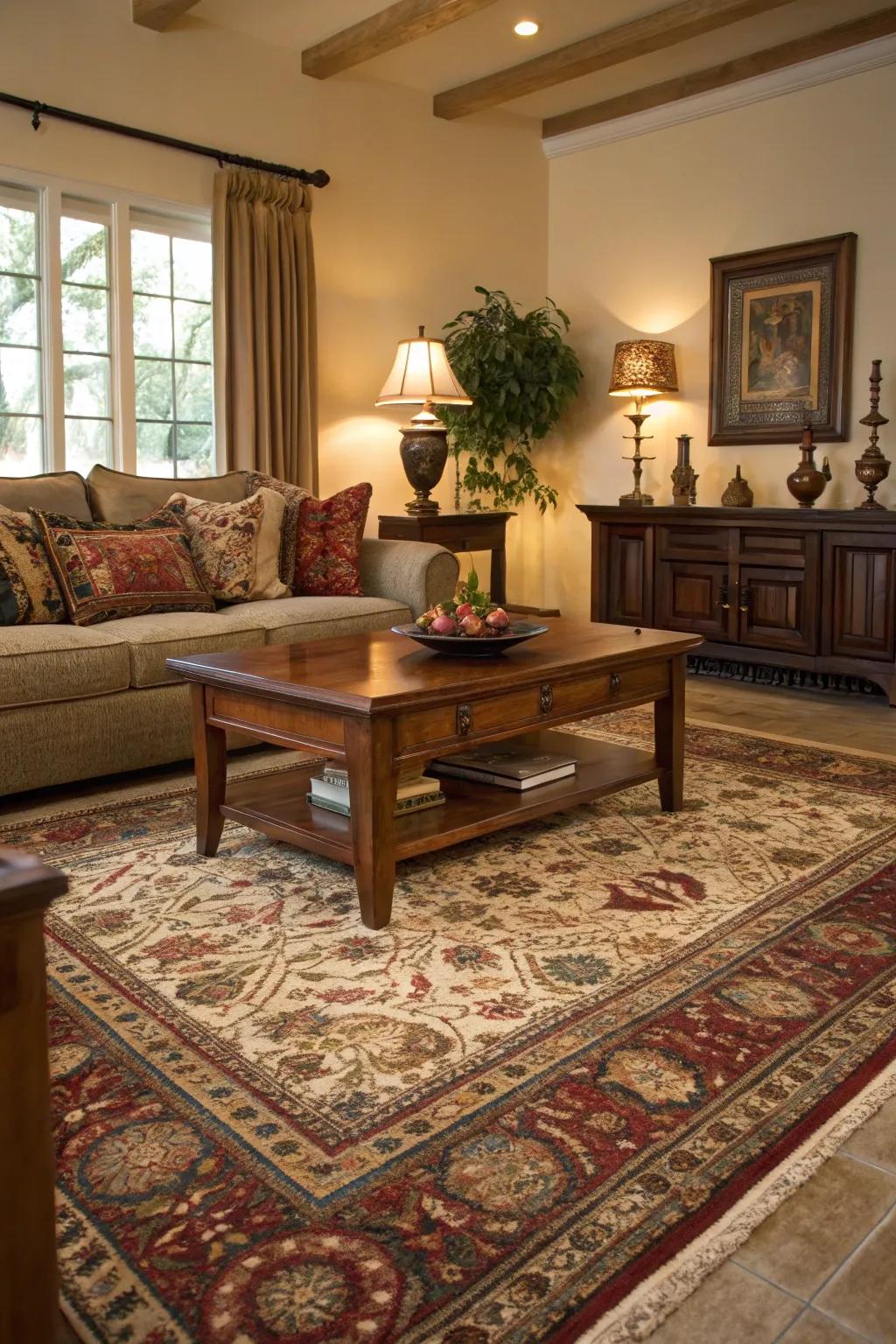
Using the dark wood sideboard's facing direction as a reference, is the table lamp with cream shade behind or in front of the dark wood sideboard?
in front

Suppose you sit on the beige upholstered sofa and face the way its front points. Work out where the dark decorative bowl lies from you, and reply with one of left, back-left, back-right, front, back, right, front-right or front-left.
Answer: front

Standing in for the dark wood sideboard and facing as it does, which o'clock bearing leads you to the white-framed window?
The white-framed window is roughly at 1 o'clock from the dark wood sideboard.

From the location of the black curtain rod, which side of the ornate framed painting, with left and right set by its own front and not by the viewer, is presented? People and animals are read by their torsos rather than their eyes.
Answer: front

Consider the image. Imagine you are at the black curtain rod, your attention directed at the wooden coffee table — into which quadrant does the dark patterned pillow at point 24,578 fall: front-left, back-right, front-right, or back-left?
front-right

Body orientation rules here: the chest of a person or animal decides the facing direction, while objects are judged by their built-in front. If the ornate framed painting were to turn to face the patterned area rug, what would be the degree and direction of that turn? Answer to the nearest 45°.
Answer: approximately 45° to its left

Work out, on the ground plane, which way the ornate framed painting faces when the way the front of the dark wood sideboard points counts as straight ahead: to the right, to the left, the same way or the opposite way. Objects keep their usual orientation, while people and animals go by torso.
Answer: the same way

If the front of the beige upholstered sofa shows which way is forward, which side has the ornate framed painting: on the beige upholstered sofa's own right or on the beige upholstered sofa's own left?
on the beige upholstered sofa's own left

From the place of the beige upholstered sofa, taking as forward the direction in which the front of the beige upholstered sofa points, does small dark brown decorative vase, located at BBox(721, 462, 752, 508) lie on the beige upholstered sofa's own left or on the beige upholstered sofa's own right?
on the beige upholstered sofa's own left

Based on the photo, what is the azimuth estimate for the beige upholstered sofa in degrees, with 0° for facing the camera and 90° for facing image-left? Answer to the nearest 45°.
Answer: approximately 315°

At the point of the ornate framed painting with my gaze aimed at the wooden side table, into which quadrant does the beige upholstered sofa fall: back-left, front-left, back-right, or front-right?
front-left

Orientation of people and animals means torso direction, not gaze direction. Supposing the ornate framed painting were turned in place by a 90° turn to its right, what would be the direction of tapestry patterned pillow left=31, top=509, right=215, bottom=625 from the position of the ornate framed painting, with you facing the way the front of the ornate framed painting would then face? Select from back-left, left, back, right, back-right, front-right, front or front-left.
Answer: left

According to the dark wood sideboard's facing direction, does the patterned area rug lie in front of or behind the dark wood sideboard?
in front

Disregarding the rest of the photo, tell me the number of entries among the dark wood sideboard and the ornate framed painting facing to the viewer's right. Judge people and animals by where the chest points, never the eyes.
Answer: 0

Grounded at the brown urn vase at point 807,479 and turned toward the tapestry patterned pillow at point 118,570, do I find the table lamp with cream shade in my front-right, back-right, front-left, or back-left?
front-right

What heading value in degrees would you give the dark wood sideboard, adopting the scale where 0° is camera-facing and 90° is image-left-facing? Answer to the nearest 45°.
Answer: approximately 45°

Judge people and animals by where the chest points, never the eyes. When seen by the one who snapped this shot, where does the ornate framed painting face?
facing the viewer and to the left of the viewer
